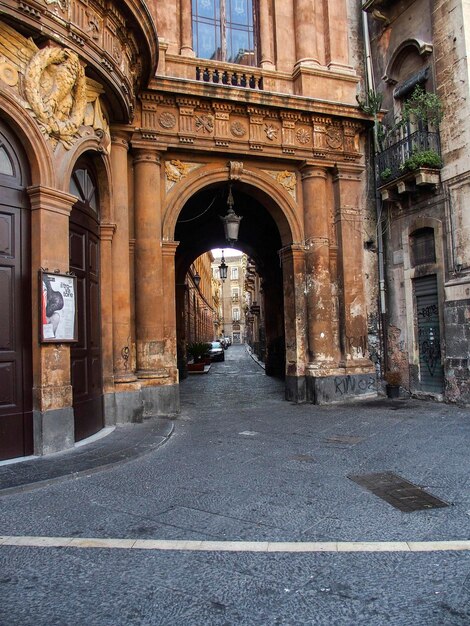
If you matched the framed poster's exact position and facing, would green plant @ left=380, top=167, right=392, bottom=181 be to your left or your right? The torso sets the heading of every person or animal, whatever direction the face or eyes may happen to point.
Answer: on your left

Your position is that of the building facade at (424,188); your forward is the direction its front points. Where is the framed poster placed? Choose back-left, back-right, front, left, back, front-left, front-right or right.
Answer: front

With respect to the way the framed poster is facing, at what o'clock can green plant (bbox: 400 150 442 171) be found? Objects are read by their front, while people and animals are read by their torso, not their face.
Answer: The green plant is roughly at 10 o'clock from the framed poster.

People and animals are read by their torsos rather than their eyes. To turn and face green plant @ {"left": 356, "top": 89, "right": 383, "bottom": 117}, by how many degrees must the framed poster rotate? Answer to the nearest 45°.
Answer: approximately 45° to its left

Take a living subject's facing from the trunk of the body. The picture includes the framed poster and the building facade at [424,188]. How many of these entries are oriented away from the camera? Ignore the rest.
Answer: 0

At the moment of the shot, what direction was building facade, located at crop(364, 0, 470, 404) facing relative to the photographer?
facing the viewer and to the left of the viewer

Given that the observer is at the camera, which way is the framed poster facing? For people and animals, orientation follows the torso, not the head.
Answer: facing the viewer and to the right of the viewer

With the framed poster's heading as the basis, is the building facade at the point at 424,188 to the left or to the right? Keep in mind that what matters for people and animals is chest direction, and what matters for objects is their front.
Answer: on its left
